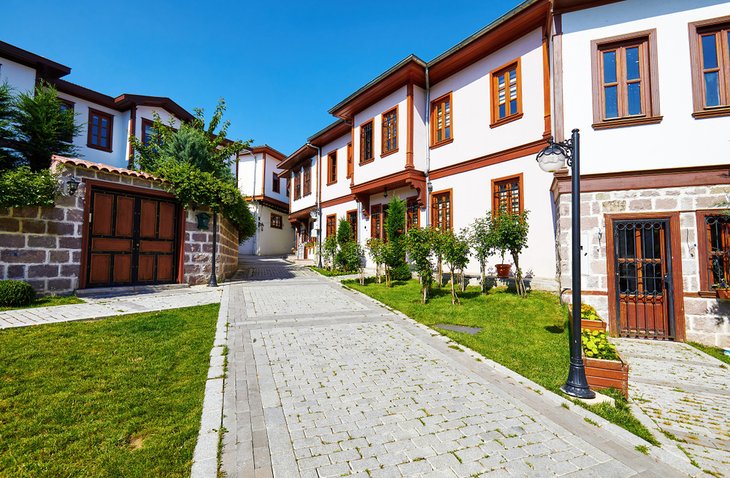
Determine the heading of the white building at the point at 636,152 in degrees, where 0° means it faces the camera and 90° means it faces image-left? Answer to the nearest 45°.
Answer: approximately 45°

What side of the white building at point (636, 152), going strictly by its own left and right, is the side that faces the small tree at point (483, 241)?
right

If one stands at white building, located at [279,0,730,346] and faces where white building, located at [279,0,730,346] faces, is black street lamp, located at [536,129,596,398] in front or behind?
in front

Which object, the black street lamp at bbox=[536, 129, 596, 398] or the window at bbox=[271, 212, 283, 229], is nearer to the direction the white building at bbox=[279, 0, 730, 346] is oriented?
the black street lamp

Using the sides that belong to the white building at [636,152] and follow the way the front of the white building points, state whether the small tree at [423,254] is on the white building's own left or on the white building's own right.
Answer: on the white building's own right

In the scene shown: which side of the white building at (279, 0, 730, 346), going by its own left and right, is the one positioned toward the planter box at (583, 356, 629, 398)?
front

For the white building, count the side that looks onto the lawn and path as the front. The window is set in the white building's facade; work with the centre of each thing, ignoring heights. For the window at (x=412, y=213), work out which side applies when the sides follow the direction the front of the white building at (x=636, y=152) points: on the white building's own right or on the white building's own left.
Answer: on the white building's own right

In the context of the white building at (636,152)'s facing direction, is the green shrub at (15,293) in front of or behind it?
in front

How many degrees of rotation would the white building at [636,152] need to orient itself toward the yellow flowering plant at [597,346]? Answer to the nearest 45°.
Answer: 0° — it already faces it
